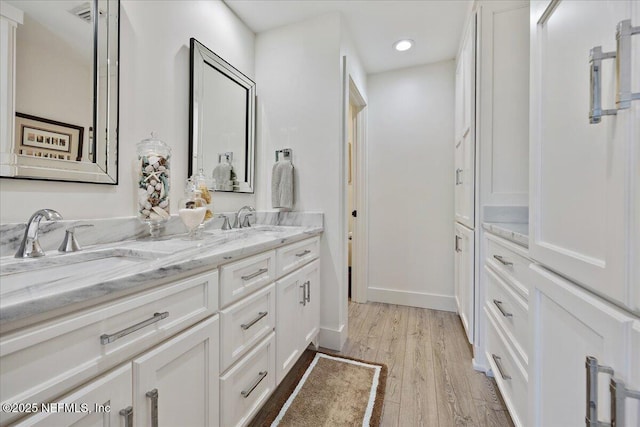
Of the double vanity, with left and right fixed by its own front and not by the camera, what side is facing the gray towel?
left

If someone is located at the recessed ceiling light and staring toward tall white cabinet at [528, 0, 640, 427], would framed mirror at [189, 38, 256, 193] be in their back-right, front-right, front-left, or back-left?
front-right

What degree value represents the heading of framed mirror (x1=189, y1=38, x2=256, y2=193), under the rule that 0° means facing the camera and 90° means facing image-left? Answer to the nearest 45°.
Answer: approximately 315°

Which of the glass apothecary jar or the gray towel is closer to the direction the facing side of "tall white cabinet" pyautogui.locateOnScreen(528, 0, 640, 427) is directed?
the glass apothecary jar

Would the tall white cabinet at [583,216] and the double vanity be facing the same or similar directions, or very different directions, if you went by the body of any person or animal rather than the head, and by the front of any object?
very different directions

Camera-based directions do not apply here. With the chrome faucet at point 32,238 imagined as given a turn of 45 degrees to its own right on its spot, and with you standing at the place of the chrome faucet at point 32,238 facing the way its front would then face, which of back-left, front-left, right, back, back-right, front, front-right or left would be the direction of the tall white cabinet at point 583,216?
front-left

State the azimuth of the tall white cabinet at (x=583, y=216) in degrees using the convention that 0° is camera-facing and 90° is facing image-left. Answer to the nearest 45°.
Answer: approximately 45°

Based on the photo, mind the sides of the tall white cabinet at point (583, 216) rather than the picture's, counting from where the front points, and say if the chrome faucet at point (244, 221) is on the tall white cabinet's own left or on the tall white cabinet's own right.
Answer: on the tall white cabinet's own right

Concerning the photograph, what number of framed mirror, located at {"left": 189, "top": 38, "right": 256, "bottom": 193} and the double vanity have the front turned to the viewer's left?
0

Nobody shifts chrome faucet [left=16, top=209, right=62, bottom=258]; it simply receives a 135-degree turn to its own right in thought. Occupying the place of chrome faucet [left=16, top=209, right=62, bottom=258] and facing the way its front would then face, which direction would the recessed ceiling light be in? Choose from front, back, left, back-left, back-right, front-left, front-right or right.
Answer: back

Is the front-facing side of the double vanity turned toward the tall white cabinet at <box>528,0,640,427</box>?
yes

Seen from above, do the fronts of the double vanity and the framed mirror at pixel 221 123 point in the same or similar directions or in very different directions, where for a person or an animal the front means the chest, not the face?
same or similar directions

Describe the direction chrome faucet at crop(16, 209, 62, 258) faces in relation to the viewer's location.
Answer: facing the viewer and to the right of the viewer

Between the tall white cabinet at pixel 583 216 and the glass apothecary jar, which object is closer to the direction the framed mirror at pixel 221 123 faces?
the tall white cabinet

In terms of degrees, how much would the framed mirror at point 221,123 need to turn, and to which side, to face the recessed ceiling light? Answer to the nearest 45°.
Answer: approximately 45° to its left

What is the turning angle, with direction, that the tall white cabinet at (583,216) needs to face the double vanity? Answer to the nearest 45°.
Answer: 0° — it already faces it

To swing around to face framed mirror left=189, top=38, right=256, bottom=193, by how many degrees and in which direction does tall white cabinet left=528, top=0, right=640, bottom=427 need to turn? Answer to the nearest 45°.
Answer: approximately 45° to its right

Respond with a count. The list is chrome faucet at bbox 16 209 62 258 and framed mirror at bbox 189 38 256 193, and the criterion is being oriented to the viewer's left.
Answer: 0

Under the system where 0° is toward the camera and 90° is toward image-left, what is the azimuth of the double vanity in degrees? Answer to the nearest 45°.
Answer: approximately 315°
